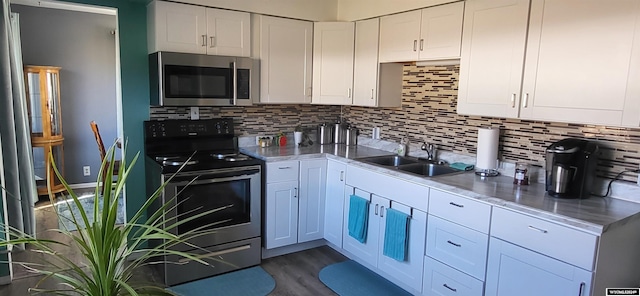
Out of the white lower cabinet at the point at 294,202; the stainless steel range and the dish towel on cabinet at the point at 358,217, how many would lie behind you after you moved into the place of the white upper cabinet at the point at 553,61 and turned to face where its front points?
0

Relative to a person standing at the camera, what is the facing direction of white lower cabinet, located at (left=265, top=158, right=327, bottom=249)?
facing the viewer and to the right of the viewer

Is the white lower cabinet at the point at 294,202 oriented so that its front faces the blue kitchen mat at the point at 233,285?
no

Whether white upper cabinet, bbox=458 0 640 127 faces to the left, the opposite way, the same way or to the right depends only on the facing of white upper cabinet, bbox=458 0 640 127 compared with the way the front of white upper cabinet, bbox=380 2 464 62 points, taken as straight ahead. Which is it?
the same way

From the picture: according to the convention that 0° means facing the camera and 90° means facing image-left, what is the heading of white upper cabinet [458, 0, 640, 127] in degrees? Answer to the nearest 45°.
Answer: approximately 45°

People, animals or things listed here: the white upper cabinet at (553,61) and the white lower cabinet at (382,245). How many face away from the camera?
0

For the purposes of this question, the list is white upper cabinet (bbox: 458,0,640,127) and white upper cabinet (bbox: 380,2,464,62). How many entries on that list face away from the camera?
0

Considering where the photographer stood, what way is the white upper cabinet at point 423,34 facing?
facing the viewer and to the left of the viewer

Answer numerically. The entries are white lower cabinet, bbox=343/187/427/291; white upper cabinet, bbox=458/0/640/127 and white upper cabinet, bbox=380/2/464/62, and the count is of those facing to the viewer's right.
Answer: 0

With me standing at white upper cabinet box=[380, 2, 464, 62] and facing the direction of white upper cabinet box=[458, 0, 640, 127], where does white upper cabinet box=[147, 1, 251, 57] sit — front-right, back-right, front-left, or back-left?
back-right

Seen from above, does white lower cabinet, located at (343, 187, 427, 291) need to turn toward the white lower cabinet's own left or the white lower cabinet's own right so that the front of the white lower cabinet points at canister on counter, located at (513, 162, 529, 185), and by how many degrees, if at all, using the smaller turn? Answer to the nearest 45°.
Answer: approximately 135° to the white lower cabinet's own left
